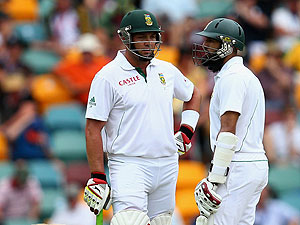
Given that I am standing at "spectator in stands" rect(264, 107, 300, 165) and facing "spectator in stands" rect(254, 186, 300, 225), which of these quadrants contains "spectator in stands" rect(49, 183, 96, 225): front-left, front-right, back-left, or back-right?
front-right

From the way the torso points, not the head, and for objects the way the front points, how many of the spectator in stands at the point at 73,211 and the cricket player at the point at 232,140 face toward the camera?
1

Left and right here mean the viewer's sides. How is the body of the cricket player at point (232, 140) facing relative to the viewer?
facing to the left of the viewer

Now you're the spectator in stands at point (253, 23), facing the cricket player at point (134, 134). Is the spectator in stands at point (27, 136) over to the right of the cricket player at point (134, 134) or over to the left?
right

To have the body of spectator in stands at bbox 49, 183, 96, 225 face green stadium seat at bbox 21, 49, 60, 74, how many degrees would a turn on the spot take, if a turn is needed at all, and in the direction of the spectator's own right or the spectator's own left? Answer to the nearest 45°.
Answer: approximately 180°

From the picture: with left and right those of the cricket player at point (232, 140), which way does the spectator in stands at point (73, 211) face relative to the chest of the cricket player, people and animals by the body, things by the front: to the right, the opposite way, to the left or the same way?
to the left

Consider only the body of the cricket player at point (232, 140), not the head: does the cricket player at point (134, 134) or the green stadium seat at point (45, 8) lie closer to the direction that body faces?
the cricket player

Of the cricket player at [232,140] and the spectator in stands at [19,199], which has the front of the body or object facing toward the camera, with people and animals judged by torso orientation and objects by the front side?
the spectator in stands

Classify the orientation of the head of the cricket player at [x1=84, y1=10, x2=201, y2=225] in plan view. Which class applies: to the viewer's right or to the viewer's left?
to the viewer's right

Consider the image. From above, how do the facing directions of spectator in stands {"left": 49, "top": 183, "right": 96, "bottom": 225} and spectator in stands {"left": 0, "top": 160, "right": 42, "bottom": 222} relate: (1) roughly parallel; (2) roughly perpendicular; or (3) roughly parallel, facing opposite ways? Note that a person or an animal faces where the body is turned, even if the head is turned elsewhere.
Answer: roughly parallel

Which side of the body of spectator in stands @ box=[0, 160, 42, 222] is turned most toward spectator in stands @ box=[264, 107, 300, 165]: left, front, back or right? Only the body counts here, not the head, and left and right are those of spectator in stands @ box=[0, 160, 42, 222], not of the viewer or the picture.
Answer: left

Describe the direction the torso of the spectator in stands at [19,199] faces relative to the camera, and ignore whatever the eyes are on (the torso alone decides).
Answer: toward the camera

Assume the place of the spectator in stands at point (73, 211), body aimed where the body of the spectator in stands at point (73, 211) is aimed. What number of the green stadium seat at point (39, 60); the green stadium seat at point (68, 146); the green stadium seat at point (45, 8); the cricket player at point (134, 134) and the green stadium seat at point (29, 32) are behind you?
4

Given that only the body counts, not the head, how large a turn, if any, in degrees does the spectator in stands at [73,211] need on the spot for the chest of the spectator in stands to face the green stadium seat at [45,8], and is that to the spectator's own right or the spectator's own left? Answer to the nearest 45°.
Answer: approximately 180°

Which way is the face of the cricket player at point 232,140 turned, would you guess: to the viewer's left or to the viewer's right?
to the viewer's left
